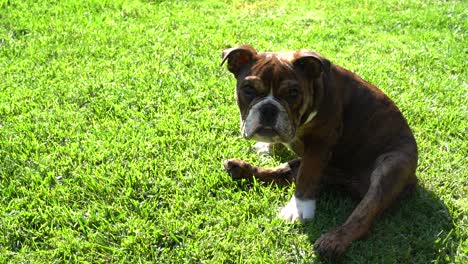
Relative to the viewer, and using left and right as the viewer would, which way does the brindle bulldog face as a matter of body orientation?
facing the viewer and to the left of the viewer
